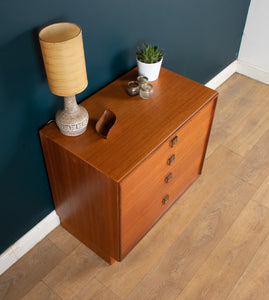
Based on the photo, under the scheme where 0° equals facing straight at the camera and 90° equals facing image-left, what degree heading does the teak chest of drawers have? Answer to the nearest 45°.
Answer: approximately 315°
